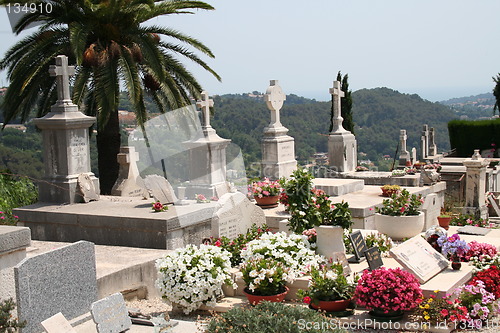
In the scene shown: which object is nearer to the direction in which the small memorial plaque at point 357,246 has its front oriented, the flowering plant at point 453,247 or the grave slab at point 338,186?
the flowering plant

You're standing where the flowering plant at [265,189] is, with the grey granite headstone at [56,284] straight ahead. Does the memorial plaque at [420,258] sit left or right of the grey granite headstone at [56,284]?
left

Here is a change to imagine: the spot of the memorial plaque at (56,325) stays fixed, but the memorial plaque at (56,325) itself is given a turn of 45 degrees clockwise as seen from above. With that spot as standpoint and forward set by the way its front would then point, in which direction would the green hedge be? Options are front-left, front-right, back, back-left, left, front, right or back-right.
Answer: back-left

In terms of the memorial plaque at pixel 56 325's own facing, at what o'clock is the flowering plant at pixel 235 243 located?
The flowering plant is roughly at 9 o'clock from the memorial plaque.

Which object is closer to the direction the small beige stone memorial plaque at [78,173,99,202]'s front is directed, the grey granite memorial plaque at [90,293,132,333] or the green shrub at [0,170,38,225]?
the grey granite memorial plaque

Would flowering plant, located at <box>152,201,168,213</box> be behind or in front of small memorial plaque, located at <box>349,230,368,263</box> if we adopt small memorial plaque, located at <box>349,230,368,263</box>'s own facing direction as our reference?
behind

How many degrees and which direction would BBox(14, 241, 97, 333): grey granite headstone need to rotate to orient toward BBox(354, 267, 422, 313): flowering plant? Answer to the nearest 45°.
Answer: approximately 45° to its left
